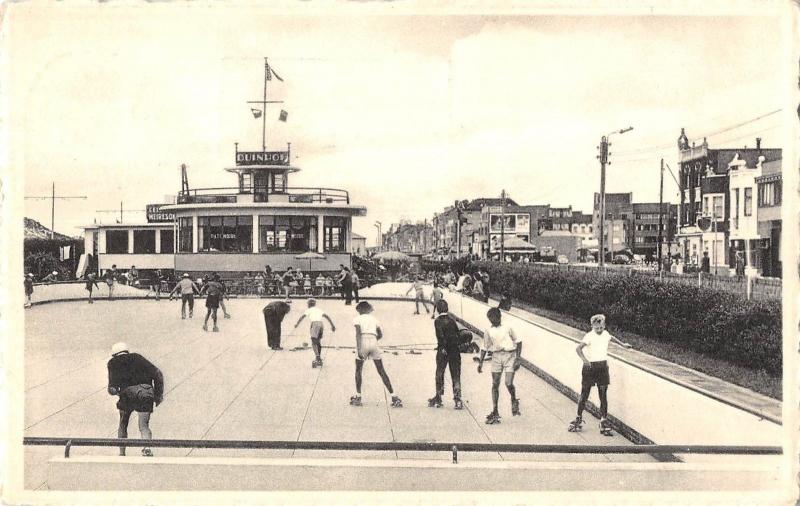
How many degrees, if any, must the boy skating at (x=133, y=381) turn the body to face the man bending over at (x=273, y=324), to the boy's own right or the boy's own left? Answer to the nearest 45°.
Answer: approximately 45° to the boy's own right

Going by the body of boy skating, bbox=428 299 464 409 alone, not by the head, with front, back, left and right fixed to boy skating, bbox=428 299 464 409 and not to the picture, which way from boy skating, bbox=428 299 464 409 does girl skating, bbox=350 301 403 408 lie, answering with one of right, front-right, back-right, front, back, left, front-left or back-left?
left

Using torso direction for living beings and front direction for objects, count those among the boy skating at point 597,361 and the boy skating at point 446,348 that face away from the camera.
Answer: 1

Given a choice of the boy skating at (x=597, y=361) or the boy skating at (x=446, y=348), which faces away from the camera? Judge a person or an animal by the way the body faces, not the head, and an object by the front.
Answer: the boy skating at (x=446, y=348)

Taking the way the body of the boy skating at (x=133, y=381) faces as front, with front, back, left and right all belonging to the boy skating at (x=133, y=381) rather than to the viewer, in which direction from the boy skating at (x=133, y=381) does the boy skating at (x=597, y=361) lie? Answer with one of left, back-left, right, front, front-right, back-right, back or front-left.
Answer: back-right

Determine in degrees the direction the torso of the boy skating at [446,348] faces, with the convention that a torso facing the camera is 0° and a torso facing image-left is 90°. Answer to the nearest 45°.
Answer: approximately 180°

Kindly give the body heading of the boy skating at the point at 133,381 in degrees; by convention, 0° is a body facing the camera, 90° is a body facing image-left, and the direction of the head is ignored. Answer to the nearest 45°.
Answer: approximately 135°

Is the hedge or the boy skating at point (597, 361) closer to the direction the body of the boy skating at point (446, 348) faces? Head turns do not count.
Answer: the hedge
